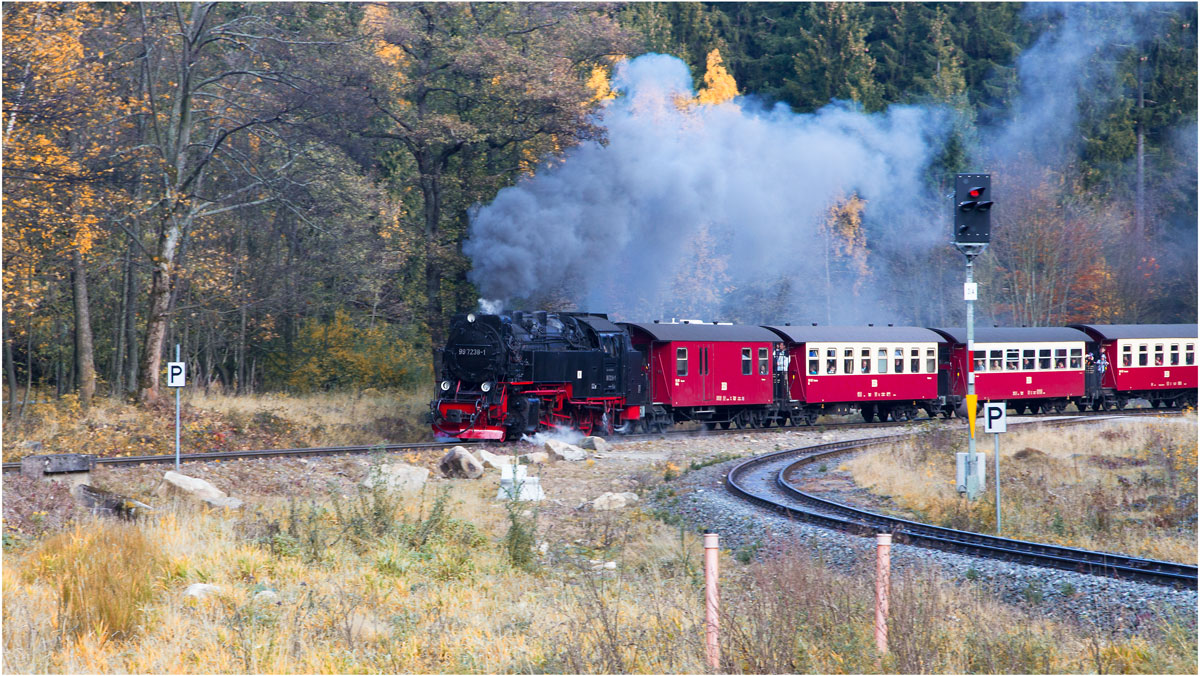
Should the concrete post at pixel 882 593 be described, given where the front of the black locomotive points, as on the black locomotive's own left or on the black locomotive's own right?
on the black locomotive's own left

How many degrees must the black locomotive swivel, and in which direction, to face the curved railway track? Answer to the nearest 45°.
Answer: approximately 90° to its left

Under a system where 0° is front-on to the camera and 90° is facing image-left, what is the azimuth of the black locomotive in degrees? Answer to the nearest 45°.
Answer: approximately 45°

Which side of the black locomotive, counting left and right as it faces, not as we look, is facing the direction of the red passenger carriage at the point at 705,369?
back

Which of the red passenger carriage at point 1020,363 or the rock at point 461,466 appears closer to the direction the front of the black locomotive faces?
the rock

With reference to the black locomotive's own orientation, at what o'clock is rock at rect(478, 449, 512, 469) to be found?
The rock is roughly at 11 o'clock from the black locomotive.

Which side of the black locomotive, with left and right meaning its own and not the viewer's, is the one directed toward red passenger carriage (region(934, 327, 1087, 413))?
back

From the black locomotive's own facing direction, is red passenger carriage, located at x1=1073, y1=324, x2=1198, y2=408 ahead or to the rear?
to the rear

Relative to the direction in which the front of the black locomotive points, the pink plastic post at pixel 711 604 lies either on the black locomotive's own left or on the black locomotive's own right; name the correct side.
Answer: on the black locomotive's own left
